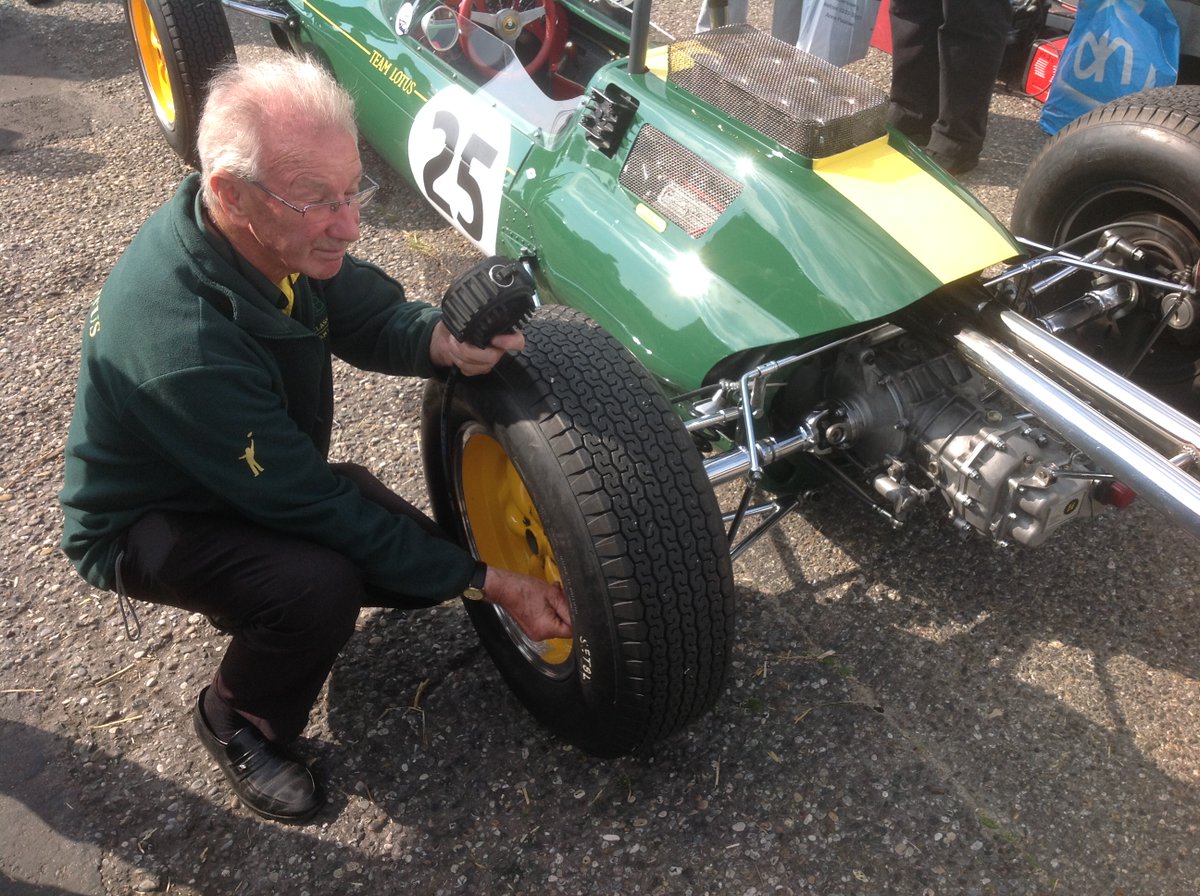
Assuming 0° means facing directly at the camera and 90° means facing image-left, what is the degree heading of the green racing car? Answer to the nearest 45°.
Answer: approximately 135°

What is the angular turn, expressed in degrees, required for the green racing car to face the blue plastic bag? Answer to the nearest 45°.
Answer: approximately 90° to its right
